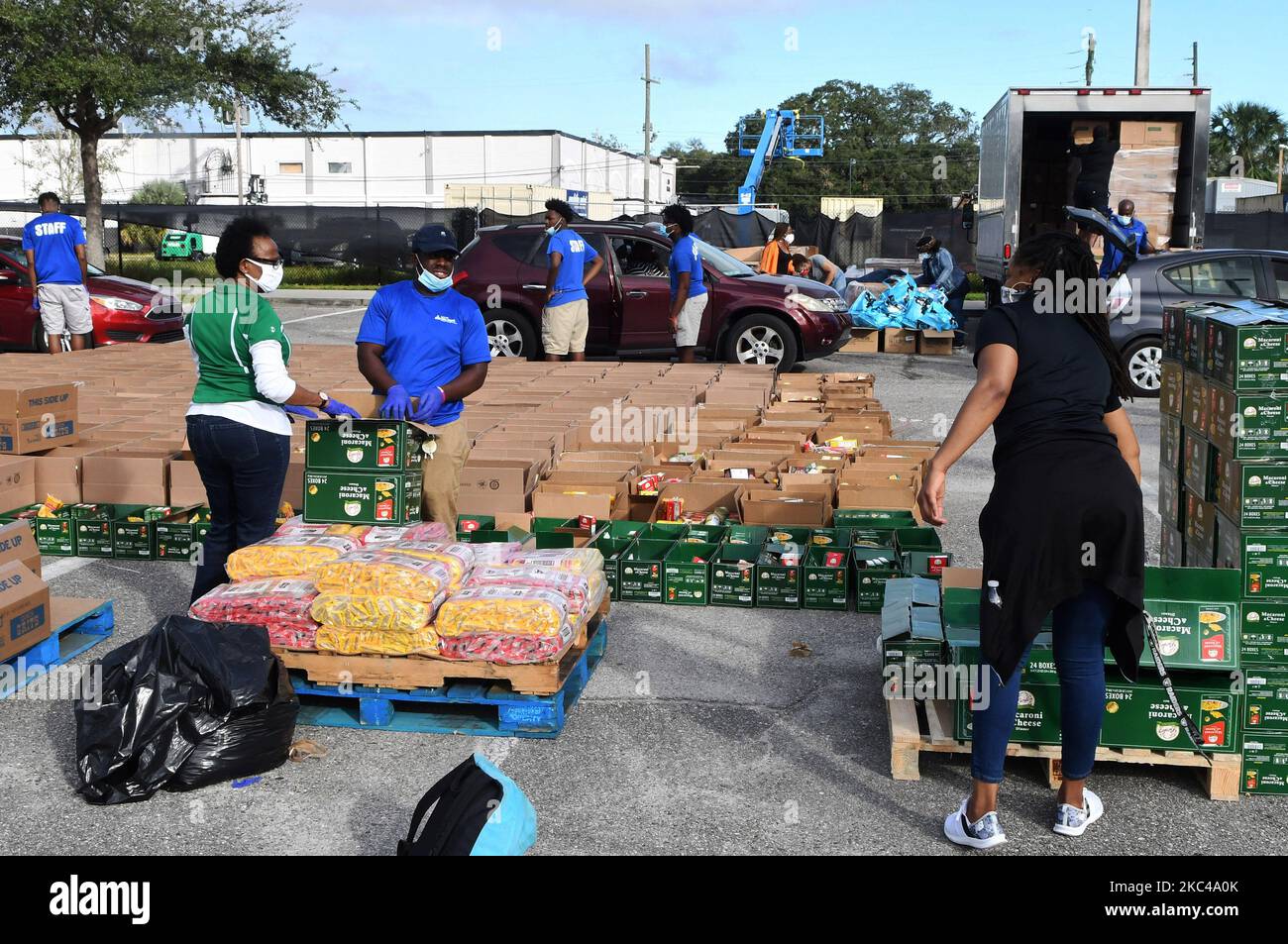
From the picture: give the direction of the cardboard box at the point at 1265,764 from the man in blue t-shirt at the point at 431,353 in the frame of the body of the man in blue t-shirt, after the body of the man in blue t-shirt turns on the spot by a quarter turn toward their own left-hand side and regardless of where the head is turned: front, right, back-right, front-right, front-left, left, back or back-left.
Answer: front-right

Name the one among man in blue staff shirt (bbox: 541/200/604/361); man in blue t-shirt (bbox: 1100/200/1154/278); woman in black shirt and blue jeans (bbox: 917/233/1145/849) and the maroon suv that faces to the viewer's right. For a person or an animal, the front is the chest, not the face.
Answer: the maroon suv

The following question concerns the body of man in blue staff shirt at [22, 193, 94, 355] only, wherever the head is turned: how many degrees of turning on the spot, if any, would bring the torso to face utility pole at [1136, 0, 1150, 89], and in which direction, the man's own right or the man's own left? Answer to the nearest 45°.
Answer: approximately 90° to the man's own right

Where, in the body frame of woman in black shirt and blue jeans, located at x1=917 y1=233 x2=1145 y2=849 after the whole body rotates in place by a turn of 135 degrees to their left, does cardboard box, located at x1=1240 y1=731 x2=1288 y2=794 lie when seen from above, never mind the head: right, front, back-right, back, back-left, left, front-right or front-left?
back-left

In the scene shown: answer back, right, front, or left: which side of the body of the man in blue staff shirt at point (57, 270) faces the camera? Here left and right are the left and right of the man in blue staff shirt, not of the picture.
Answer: back

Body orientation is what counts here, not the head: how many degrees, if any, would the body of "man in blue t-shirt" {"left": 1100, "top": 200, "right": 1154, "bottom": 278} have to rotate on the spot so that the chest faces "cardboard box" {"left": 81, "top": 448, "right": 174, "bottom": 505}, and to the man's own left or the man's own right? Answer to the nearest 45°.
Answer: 0° — they already face it

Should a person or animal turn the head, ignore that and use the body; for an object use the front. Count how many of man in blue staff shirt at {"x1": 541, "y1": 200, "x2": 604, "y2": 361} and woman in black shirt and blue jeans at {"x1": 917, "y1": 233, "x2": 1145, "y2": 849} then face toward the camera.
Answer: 0

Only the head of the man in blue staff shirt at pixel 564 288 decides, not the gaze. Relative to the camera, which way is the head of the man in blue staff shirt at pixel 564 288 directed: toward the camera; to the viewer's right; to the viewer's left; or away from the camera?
to the viewer's left

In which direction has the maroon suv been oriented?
to the viewer's right

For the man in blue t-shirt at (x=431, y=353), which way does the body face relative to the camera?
toward the camera

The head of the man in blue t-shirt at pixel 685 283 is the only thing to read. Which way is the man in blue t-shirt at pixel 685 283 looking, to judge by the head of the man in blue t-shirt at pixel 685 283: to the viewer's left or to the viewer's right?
to the viewer's left

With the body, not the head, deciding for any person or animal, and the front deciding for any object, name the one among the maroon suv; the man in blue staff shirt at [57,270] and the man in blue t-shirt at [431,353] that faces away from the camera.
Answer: the man in blue staff shirt

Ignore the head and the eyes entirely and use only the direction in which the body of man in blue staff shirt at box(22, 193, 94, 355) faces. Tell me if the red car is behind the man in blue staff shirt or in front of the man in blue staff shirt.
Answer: in front
